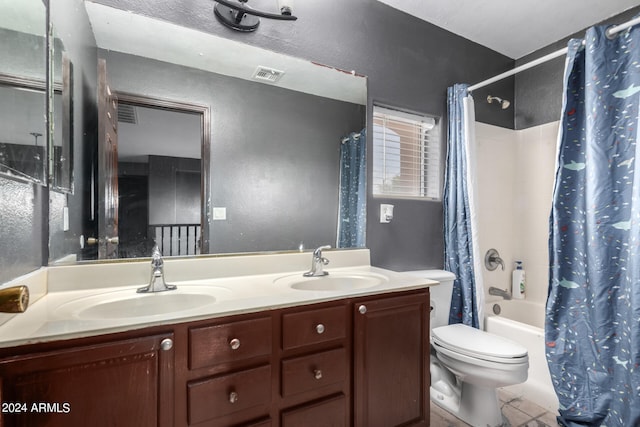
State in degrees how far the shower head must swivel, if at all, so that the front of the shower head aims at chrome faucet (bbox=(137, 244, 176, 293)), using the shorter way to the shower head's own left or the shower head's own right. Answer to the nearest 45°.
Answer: approximately 90° to the shower head's own right

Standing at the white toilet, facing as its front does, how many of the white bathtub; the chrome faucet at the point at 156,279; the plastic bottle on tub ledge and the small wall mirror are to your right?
2

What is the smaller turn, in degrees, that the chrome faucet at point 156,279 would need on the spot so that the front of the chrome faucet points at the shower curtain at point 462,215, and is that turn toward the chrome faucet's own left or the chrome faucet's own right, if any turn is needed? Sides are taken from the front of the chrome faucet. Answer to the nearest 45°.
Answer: approximately 90° to the chrome faucet's own left

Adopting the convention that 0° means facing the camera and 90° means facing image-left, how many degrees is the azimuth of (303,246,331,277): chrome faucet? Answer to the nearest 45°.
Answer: approximately 315°

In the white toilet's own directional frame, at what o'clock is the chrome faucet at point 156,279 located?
The chrome faucet is roughly at 3 o'clock from the white toilet.

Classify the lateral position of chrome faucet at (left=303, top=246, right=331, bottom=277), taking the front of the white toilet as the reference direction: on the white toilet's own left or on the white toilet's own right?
on the white toilet's own right

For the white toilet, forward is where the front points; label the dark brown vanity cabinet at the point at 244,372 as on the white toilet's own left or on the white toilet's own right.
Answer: on the white toilet's own right

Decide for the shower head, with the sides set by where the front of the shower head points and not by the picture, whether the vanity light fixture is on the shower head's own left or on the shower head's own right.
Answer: on the shower head's own right
